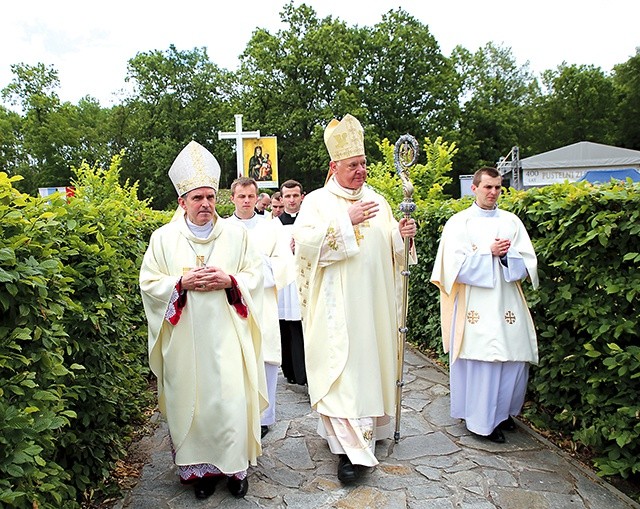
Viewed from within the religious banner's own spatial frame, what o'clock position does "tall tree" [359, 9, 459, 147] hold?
The tall tree is roughly at 7 o'clock from the religious banner.

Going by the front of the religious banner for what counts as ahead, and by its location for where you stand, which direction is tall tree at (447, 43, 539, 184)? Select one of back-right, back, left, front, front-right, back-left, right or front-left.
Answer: back-left

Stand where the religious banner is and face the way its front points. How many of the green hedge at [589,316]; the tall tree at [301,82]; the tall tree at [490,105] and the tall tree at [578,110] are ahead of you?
1

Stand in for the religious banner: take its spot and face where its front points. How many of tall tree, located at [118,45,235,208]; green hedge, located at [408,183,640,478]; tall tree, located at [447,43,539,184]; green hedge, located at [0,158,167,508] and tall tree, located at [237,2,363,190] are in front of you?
2

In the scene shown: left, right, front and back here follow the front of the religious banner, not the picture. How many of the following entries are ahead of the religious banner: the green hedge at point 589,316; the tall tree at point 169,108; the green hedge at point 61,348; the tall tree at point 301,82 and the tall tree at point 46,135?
2

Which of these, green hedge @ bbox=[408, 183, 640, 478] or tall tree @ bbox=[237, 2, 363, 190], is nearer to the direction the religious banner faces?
the green hedge

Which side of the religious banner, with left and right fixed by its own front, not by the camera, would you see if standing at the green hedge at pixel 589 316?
front

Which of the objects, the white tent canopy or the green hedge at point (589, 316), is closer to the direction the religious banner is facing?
the green hedge

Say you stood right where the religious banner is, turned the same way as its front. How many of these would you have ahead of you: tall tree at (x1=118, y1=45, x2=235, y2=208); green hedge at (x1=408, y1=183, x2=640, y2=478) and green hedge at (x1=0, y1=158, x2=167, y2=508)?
2

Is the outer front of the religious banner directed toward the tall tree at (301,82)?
no

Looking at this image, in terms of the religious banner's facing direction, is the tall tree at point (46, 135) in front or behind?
behind

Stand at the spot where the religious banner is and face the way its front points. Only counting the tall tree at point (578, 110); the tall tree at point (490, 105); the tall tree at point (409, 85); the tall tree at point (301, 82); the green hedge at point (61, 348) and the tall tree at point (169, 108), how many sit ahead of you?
1

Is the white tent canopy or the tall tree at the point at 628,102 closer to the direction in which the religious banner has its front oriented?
the white tent canopy

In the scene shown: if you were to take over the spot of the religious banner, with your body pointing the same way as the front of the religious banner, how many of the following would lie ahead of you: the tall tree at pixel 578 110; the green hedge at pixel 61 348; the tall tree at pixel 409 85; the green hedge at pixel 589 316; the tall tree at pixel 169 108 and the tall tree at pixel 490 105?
2

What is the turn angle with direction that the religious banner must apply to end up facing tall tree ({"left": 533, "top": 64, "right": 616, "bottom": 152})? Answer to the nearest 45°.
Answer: approximately 135° to its left

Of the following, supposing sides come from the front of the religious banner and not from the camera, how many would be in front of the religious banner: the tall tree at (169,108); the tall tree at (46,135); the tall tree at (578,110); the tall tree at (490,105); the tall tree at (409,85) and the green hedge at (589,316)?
1

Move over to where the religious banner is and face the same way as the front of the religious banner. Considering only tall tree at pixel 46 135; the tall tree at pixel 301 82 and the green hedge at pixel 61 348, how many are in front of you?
1

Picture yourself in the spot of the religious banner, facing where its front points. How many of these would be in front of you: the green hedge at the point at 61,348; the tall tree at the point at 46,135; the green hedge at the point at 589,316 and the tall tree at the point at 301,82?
2

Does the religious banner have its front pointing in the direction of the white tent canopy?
no

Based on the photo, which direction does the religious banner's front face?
toward the camera
